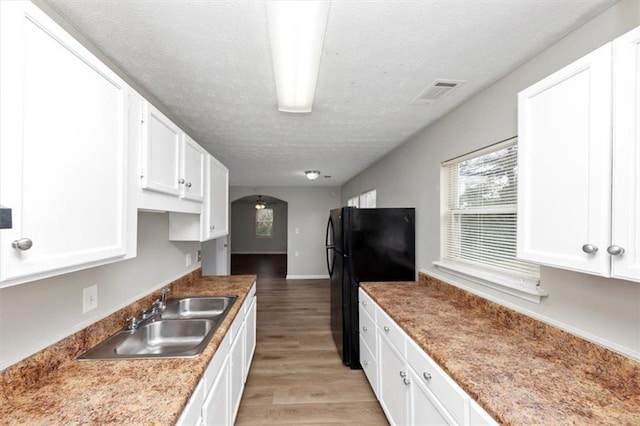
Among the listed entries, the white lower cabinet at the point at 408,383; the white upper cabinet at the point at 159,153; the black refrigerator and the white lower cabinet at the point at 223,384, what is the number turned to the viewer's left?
2

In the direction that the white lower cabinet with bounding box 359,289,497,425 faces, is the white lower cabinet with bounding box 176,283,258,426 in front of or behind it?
in front

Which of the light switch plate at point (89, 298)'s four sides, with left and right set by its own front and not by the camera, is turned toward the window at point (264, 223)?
left

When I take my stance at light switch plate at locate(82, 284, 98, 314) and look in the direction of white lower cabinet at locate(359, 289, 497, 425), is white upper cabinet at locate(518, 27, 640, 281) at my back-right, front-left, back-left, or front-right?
front-right

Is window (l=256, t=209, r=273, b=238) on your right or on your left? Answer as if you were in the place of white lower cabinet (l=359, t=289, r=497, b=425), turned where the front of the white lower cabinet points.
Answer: on your right

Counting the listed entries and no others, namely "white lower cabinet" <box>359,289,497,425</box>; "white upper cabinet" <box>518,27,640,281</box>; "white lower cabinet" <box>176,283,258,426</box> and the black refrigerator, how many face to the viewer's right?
1

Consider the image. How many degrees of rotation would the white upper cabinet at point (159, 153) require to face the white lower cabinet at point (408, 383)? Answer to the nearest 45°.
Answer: approximately 45° to its left

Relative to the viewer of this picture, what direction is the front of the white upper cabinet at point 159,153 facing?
facing the viewer and to the right of the viewer

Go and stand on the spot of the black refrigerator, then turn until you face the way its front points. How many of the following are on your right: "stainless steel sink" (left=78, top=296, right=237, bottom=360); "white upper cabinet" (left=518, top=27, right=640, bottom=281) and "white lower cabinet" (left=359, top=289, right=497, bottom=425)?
0

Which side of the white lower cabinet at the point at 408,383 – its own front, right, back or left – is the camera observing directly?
left

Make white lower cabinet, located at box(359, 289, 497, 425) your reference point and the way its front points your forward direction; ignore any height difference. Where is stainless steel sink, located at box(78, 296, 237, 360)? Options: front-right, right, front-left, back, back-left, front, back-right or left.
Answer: front

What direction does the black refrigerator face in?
to the viewer's left

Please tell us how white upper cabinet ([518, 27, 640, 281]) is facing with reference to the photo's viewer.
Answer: facing the viewer and to the left of the viewer

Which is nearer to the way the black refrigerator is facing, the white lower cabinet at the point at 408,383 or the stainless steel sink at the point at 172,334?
the stainless steel sink

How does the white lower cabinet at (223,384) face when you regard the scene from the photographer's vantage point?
facing to the right of the viewer
